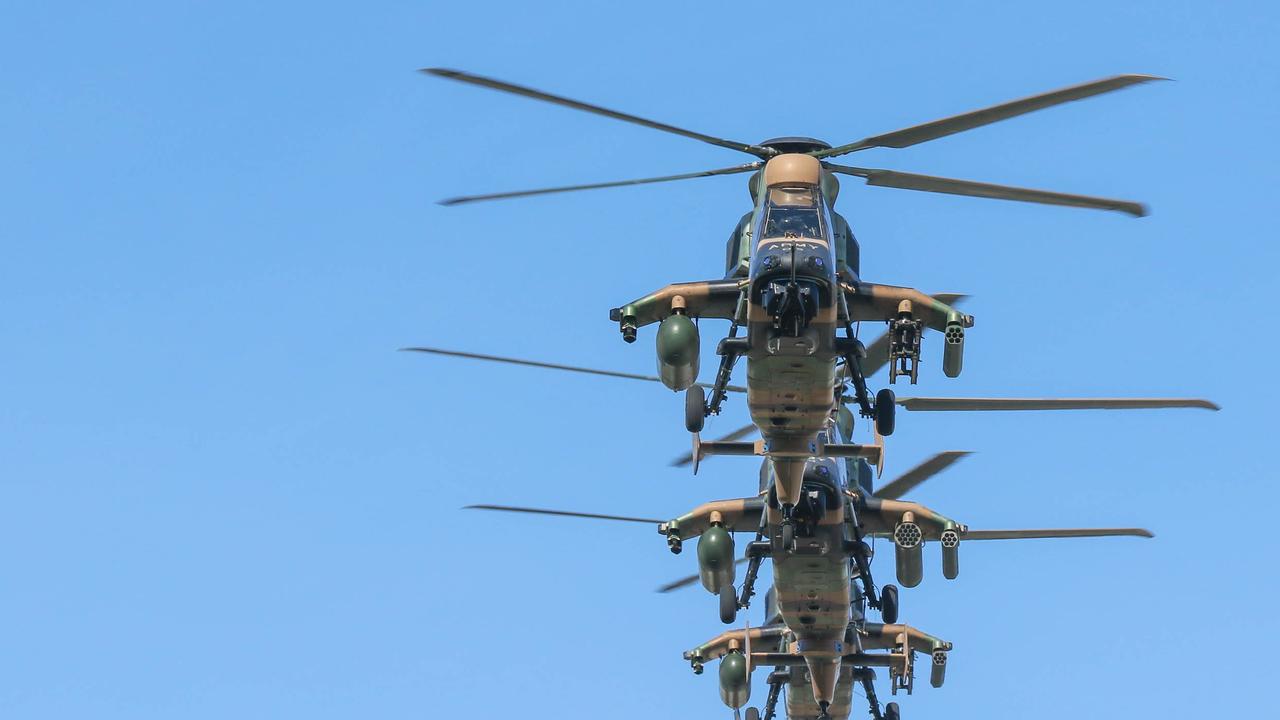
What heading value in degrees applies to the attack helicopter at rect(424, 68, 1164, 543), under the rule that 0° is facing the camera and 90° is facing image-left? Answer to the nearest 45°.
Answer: approximately 0°
